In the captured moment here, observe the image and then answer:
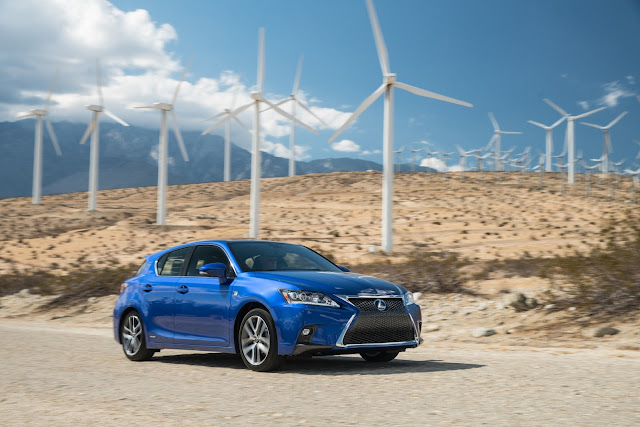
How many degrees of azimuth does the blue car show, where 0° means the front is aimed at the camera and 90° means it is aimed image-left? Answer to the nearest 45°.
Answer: approximately 315°
